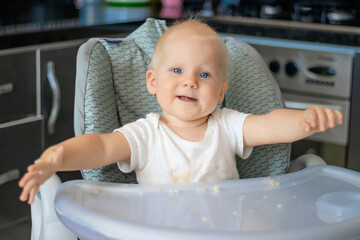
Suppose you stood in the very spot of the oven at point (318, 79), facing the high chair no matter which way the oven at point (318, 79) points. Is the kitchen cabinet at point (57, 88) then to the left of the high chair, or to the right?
right

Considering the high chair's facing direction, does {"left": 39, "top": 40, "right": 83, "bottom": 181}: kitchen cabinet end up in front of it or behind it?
behind

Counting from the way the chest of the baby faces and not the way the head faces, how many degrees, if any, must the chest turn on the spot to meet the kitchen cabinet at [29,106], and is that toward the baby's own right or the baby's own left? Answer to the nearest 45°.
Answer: approximately 135° to the baby's own right
